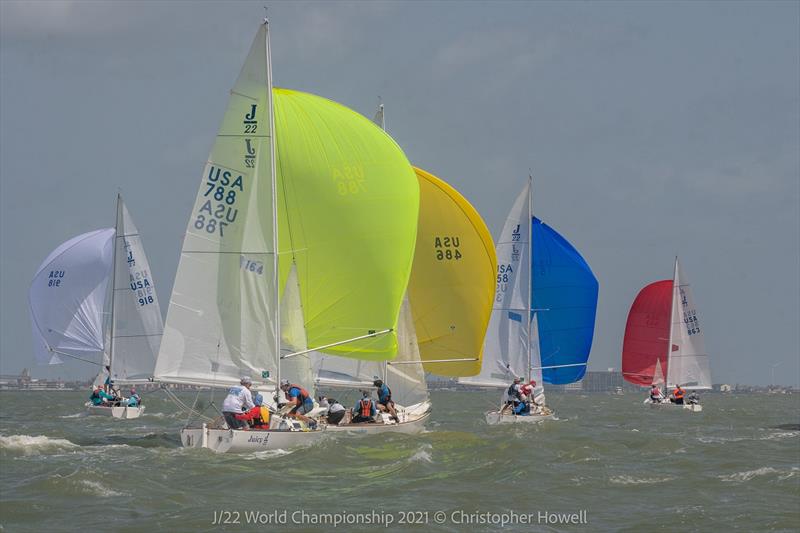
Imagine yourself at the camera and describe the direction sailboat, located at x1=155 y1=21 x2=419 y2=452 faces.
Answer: facing away from the viewer and to the right of the viewer

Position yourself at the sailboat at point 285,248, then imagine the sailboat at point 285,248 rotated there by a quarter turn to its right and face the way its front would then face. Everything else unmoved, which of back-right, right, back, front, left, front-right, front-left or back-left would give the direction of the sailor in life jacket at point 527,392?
left

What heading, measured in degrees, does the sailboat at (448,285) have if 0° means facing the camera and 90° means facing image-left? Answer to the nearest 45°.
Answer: approximately 225°

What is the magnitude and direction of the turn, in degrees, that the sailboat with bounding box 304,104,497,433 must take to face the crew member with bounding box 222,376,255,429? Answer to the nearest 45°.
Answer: approximately 180°

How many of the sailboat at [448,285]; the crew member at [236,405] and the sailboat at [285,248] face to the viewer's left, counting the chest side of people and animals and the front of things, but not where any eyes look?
0

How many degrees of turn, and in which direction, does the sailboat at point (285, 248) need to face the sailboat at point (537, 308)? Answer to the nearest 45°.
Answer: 0° — it already faces it

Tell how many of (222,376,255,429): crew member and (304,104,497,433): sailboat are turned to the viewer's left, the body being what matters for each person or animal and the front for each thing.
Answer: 0

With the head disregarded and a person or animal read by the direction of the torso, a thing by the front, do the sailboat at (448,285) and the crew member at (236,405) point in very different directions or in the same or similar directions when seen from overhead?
same or similar directions

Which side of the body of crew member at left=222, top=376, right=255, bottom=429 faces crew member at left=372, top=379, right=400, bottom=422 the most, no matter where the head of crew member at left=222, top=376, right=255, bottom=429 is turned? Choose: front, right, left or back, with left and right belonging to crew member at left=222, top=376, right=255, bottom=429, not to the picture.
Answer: front

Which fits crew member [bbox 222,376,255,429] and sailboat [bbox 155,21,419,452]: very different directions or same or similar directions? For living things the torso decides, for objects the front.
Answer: same or similar directions

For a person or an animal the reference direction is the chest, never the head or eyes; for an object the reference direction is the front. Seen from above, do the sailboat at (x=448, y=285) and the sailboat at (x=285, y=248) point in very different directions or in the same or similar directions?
same or similar directions
